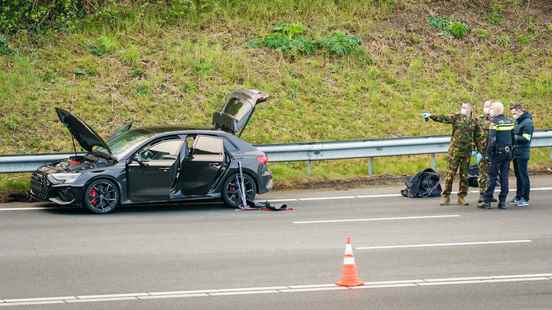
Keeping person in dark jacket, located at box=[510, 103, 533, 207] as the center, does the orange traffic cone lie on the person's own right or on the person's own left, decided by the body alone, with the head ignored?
on the person's own left

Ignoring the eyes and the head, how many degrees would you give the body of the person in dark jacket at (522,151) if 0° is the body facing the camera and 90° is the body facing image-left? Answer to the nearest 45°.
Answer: approximately 90°
